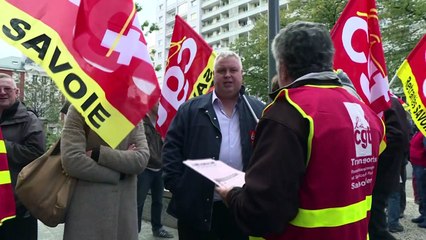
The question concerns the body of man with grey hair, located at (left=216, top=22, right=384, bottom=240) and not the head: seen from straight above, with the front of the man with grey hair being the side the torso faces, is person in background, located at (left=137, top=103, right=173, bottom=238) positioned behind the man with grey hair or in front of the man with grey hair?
in front

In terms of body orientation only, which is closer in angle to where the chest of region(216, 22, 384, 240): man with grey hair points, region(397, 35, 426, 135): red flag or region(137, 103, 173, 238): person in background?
the person in background

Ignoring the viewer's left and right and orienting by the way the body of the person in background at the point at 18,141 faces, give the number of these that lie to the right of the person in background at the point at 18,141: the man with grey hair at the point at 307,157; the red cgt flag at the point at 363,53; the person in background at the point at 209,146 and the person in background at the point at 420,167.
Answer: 0

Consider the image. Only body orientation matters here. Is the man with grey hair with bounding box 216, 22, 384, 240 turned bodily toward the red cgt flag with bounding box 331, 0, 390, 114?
no

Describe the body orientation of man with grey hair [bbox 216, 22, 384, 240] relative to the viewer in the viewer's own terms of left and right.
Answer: facing away from the viewer and to the left of the viewer

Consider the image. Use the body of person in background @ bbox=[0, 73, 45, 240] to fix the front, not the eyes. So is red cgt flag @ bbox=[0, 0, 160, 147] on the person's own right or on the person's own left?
on the person's own left
